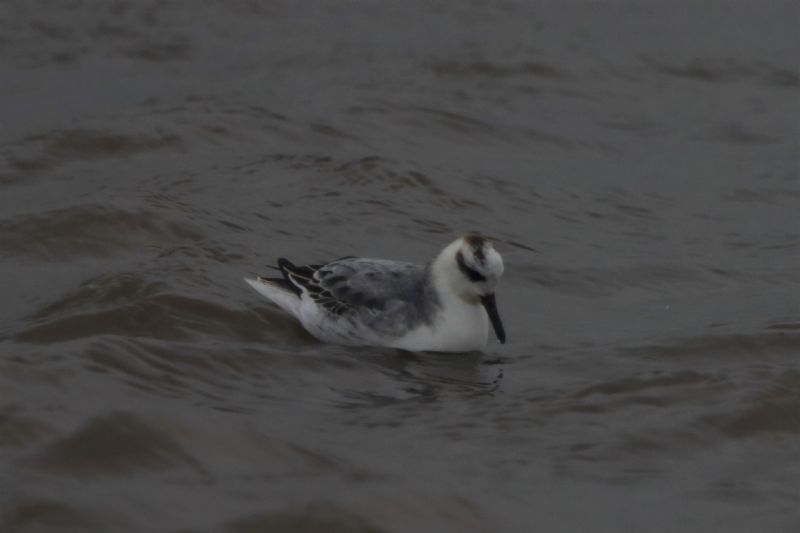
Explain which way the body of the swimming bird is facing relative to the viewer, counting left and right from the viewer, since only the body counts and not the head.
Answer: facing to the right of the viewer
